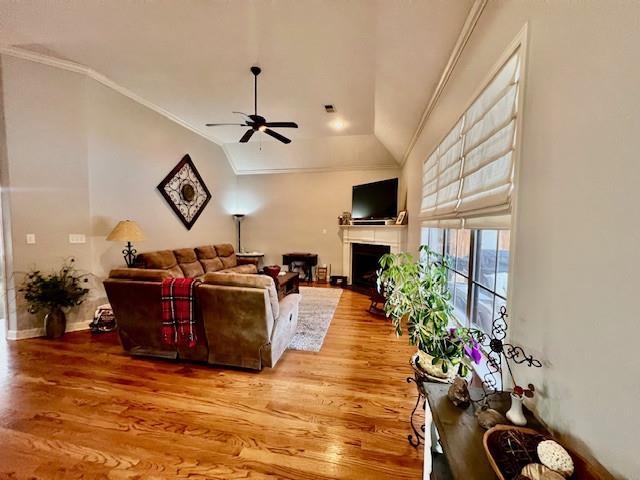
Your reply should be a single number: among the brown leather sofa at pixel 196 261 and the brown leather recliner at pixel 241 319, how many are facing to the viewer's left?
0

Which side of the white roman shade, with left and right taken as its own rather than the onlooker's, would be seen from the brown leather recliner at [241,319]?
front

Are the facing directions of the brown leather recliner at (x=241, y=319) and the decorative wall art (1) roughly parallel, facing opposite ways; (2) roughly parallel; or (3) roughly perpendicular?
roughly perpendicular

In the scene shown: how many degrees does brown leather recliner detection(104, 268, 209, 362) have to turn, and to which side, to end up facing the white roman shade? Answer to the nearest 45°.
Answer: approximately 90° to its right

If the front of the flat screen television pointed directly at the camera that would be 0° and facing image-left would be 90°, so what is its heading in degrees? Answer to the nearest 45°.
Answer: approximately 45°

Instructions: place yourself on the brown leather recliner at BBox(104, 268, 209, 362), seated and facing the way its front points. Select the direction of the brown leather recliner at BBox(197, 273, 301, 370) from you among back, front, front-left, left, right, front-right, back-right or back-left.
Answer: right

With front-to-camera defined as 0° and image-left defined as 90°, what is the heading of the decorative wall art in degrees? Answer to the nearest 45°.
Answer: approximately 315°

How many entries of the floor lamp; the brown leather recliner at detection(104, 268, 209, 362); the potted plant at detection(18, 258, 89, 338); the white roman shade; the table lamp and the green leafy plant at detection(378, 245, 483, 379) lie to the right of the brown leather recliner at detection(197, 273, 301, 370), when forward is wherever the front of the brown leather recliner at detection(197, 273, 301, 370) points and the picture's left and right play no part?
2

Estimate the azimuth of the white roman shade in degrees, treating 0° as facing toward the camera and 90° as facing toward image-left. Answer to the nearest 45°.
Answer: approximately 90°

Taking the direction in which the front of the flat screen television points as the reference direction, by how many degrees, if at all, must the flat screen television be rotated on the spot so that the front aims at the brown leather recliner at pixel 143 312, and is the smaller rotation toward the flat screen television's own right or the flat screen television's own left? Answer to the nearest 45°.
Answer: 0° — it already faces it

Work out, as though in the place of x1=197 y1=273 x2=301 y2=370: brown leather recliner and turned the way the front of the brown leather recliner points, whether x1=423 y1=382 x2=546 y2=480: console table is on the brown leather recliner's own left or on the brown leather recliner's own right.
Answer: on the brown leather recliner's own right
